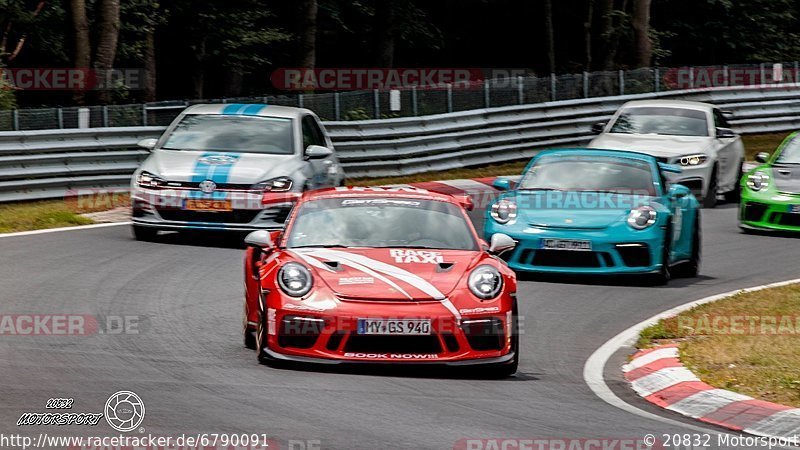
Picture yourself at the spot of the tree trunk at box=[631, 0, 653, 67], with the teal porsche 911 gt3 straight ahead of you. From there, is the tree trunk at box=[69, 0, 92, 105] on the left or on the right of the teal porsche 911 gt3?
right

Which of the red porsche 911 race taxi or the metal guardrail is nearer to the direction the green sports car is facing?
the red porsche 911 race taxi

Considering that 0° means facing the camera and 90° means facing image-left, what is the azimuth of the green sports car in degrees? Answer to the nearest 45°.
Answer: approximately 45°

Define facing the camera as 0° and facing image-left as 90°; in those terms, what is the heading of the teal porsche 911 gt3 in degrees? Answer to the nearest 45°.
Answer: approximately 0°

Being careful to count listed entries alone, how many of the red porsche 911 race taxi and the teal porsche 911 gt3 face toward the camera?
2

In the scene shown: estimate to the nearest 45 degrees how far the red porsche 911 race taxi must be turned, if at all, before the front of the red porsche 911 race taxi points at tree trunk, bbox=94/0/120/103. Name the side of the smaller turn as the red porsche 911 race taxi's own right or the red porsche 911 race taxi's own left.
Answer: approximately 180°

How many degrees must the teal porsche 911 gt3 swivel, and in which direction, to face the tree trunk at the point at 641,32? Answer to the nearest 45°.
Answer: approximately 180°

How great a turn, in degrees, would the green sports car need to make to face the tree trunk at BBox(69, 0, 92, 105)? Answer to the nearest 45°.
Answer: approximately 45° to its right

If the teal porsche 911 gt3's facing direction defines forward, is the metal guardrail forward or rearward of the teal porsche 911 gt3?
rearward

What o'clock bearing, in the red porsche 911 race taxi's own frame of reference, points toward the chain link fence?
The chain link fence is roughly at 6 o'clock from the red porsche 911 race taxi.

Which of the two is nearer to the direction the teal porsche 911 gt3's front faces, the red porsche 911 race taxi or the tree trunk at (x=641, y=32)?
the red porsche 911 race taxi

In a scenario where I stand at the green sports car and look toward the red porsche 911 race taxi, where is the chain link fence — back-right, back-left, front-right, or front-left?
back-right
